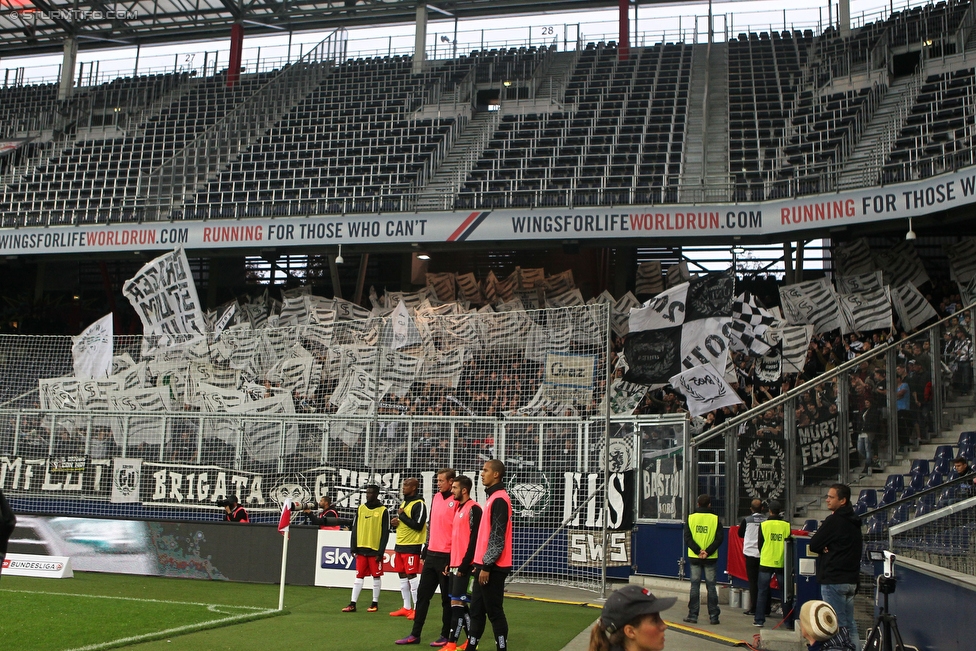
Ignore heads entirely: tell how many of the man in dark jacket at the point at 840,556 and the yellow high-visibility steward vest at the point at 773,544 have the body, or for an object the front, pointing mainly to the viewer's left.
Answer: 1

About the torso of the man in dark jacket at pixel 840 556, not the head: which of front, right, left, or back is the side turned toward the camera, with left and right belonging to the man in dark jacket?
left

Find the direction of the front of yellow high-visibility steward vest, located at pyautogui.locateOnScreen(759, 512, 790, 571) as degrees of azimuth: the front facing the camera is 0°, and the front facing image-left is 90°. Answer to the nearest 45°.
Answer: approximately 180°
